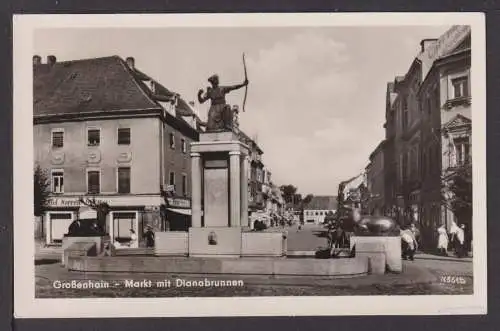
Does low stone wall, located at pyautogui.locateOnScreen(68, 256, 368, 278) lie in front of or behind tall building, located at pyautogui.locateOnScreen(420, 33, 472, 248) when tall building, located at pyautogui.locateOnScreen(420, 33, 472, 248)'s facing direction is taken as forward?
in front

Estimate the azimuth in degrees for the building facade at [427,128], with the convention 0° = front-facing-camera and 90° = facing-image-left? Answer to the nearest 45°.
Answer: approximately 45°

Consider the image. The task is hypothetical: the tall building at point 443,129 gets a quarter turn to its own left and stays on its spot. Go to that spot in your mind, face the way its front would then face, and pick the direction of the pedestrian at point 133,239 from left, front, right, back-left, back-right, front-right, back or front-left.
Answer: back-right

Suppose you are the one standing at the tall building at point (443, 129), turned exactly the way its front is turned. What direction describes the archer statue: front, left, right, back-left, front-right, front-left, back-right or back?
front-right

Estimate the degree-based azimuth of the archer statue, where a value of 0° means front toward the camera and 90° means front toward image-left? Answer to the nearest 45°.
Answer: approximately 315°

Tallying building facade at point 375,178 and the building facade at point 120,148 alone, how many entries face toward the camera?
1

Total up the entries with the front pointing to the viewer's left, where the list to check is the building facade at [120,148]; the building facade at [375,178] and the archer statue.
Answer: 1

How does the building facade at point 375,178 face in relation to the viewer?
to the viewer's left

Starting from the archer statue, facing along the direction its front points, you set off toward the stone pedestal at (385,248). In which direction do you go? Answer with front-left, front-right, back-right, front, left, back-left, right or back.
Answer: front-left
